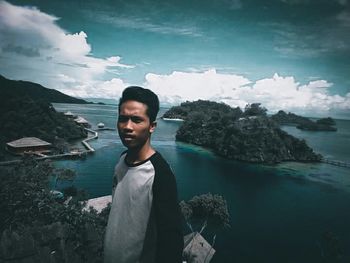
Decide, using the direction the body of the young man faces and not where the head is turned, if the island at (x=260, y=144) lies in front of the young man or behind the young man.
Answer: behind

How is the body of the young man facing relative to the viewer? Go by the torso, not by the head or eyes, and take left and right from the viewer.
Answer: facing the viewer and to the left of the viewer

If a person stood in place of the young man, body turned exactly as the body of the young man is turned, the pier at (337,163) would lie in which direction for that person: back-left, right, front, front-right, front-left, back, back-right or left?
back

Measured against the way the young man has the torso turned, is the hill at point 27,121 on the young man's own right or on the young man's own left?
on the young man's own right

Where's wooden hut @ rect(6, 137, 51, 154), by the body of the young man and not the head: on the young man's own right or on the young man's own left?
on the young man's own right

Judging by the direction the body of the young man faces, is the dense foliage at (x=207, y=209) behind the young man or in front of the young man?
behind
